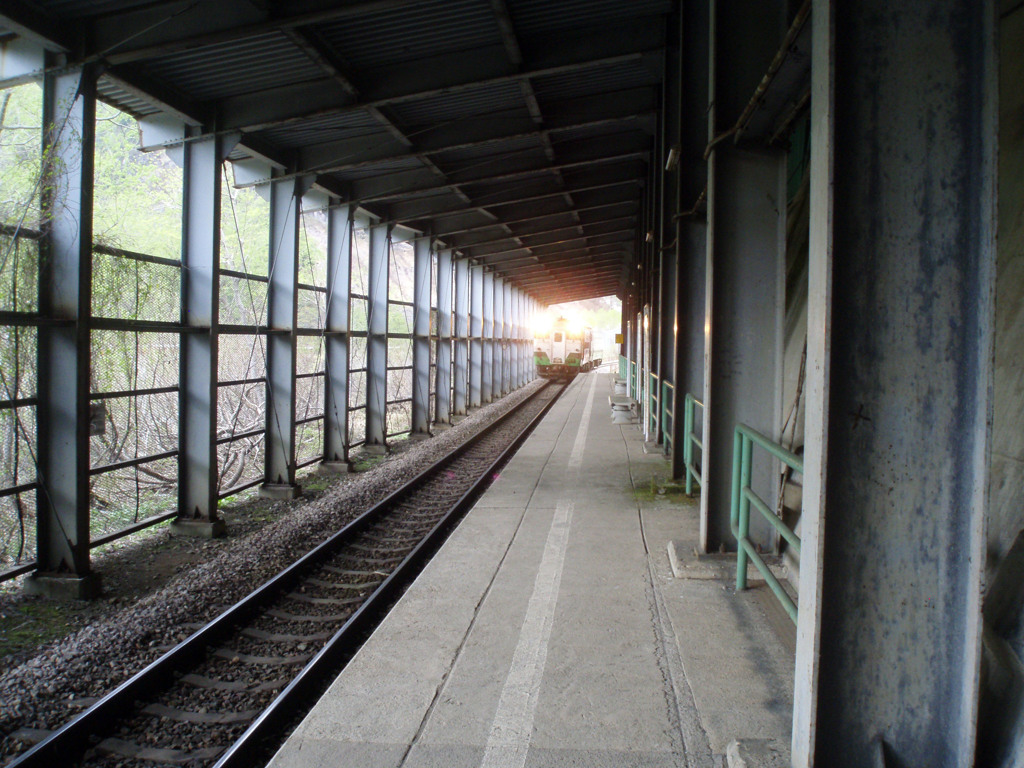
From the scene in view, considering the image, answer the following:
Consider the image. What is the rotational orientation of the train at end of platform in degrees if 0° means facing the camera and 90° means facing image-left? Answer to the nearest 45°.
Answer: approximately 0°

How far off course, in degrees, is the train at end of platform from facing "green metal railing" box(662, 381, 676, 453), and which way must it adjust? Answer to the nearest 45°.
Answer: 0° — it already faces it

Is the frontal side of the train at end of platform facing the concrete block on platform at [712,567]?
yes

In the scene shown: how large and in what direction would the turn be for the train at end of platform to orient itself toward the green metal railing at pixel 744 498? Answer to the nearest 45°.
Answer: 0° — it already faces it
